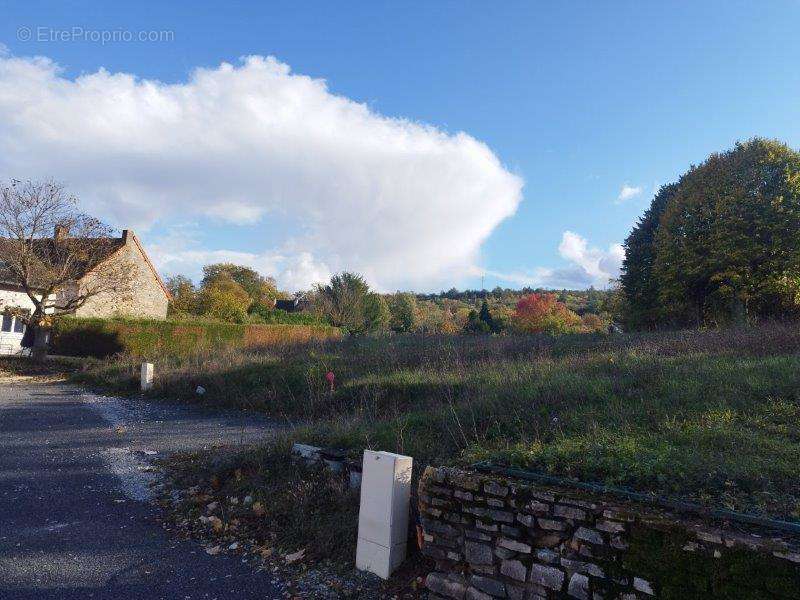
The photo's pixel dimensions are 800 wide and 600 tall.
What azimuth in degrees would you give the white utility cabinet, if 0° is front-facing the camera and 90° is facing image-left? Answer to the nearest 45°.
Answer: approximately 45°

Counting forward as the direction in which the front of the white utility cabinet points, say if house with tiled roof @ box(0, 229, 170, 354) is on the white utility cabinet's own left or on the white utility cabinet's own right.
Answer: on the white utility cabinet's own right

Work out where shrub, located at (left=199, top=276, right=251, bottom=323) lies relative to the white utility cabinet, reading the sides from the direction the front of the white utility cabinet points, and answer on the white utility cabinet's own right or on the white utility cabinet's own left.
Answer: on the white utility cabinet's own right

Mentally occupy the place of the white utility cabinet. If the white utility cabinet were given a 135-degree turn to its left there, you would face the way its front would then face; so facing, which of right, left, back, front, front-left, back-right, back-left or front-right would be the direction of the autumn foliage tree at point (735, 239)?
front-left

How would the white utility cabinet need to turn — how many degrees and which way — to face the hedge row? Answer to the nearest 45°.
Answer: approximately 90° to its right

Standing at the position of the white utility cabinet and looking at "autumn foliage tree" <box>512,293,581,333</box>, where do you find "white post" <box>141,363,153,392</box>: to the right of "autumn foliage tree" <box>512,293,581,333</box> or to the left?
left

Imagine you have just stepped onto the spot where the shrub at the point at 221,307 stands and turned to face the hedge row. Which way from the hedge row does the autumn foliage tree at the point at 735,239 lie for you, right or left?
left

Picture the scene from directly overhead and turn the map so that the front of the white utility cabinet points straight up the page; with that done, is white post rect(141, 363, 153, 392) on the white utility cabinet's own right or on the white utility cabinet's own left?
on the white utility cabinet's own right

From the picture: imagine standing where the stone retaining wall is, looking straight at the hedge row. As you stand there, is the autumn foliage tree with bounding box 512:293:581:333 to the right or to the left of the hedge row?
right
